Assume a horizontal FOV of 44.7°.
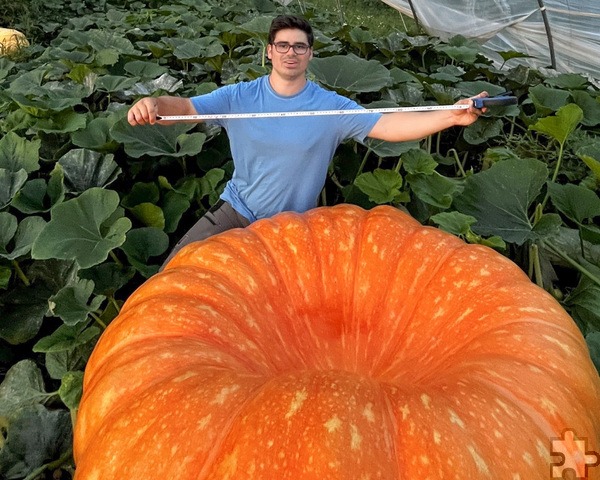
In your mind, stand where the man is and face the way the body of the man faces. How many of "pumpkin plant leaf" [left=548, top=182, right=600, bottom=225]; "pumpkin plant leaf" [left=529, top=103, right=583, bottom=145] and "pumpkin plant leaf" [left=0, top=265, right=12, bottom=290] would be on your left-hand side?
2

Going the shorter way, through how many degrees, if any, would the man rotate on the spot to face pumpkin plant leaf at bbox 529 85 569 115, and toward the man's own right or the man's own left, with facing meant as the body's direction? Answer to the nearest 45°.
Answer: approximately 135° to the man's own left

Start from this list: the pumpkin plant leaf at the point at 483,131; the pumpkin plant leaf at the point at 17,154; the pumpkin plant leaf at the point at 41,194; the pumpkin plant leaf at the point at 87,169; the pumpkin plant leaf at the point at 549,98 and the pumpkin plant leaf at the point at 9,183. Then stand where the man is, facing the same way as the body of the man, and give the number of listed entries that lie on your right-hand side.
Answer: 4

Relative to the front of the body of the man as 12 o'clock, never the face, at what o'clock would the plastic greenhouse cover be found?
The plastic greenhouse cover is roughly at 7 o'clock from the man.

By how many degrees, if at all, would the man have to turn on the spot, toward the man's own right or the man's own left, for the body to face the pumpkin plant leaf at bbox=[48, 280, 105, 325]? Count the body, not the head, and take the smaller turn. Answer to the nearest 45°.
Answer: approximately 45° to the man's own right

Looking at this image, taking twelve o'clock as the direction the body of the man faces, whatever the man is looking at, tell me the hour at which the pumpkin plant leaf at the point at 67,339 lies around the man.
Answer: The pumpkin plant leaf is roughly at 1 o'clock from the man.

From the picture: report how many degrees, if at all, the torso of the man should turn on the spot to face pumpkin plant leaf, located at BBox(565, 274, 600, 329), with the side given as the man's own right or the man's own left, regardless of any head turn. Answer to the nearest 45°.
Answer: approximately 45° to the man's own left

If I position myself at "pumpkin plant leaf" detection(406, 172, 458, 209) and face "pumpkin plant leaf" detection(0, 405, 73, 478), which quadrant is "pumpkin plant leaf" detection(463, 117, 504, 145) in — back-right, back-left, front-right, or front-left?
back-right

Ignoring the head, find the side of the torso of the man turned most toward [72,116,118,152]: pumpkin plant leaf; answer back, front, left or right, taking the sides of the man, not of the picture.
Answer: right

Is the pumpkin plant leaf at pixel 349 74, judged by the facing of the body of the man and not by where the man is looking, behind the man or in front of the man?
behind

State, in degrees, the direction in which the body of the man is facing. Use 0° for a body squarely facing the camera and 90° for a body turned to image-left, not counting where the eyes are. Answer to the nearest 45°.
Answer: approximately 0°
